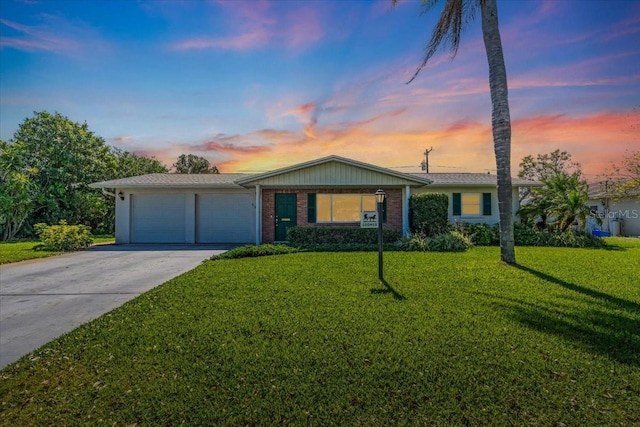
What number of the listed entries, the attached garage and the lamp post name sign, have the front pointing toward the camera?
2

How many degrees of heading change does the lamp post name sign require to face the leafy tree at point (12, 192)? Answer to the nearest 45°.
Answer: approximately 90° to its right

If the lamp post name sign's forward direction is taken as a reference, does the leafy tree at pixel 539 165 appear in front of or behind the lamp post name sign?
behind

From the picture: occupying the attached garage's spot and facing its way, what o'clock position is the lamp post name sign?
The lamp post name sign is roughly at 10 o'clock from the attached garage.

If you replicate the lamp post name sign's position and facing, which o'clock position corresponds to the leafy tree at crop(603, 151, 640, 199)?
The leafy tree is roughly at 9 o'clock from the lamp post name sign.

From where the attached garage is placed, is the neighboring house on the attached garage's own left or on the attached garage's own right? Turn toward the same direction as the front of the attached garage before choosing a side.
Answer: on the attached garage's own left

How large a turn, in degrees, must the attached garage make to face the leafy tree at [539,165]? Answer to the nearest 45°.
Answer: approximately 90° to its left

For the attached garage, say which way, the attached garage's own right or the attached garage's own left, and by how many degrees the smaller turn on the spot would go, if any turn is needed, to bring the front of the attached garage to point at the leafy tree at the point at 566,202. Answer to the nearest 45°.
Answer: approximately 45° to the attached garage's own left

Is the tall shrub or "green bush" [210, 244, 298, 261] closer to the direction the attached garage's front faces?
the green bush

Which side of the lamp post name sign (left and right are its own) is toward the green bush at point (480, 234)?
back

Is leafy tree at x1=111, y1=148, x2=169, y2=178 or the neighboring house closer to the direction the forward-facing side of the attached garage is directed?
the neighboring house

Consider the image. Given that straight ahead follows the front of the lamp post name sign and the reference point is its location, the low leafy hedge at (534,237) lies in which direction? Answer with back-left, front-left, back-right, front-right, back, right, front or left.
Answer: left

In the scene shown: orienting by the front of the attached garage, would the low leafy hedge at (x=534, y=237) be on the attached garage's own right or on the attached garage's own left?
on the attached garage's own left
